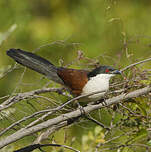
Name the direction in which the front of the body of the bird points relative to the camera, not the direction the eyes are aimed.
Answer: to the viewer's right
